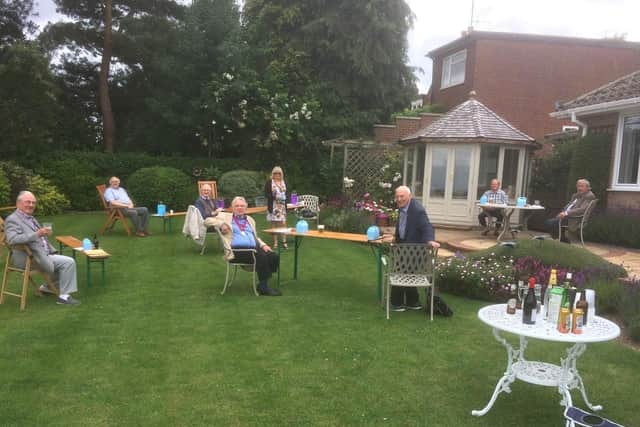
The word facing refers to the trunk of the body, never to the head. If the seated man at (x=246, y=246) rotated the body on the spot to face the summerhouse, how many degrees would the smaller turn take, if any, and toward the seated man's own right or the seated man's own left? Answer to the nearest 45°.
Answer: approximately 90° to the seated man's own left

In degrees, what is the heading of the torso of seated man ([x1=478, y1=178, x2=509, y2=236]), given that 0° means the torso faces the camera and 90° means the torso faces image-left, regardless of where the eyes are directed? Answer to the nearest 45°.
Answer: approximately 0°

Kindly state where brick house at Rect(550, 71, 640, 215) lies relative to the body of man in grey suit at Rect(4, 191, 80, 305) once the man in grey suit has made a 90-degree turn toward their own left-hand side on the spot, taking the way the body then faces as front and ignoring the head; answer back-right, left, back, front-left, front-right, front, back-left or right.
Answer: front-right

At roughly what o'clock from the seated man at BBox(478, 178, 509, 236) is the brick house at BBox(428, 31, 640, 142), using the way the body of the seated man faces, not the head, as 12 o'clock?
The brick house is roughly at 6 o'clock from the seated man.

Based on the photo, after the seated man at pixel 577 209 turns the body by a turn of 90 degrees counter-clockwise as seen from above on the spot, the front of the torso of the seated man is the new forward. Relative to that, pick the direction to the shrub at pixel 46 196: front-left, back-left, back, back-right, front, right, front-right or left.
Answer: back-right

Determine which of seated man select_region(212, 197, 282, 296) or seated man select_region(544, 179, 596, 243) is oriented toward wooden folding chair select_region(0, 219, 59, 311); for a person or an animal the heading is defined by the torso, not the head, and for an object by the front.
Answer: seated man select_region(544, 179, 596, 243)

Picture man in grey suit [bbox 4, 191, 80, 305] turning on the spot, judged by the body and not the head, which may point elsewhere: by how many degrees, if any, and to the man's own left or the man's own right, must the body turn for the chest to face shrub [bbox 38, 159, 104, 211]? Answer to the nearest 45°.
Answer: approximately 135° to the man's own left

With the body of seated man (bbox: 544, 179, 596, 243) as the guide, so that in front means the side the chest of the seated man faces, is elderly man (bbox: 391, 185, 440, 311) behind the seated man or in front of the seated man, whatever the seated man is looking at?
in front

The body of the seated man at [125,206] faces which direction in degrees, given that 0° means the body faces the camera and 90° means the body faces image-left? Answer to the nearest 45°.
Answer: approximately 315°

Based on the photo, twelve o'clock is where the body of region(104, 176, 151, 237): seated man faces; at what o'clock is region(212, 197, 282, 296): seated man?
region(212, 197, 282, 296): seated man is roughly at 1 o'clock from region(104, 176, 151, 237): seated man.

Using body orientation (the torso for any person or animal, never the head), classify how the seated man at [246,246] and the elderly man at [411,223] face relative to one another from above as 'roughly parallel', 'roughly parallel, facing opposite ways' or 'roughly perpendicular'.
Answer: roughly perpendicular

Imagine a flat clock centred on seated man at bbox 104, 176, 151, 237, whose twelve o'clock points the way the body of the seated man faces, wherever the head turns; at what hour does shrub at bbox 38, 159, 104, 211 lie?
The shrub is roughly at 7 o'clock from the seated man.

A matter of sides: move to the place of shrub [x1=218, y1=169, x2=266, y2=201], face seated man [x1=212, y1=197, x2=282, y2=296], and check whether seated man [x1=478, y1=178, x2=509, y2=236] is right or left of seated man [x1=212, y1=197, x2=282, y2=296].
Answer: left

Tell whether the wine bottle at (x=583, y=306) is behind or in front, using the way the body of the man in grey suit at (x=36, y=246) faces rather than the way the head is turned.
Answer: in front

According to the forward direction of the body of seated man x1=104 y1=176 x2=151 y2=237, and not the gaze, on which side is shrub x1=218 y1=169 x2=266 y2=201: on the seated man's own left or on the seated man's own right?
on the seated man's own left
